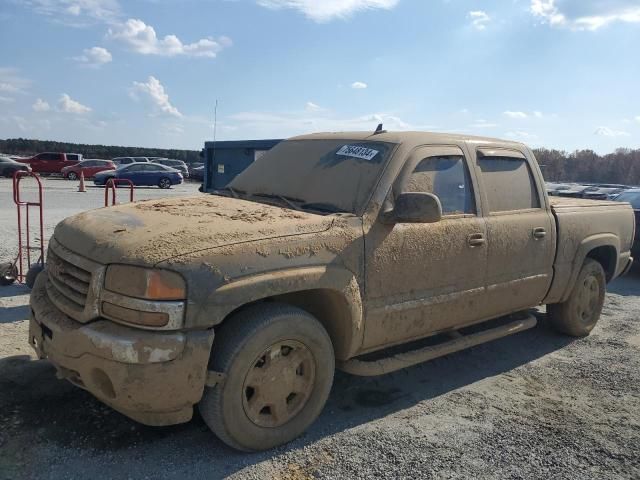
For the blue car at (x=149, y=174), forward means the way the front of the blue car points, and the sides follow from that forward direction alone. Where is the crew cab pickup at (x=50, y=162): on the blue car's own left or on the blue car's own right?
on the blue car's own right
